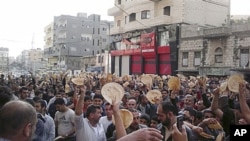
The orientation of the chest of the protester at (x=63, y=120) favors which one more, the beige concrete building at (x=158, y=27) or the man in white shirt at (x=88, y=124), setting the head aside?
the man in white shirt

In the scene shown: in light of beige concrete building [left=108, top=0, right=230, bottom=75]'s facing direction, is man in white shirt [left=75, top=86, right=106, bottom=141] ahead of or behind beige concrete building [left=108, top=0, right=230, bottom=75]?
ahead

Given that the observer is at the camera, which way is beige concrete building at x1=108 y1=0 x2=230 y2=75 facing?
facing the viewer and to the left of the viewer

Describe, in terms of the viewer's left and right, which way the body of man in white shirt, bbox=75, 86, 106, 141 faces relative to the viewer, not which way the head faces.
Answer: facing the viewer and to the right of the viewer

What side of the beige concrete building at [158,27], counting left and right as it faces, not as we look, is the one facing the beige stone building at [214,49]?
left

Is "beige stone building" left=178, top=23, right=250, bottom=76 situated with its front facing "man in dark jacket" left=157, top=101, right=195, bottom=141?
yes

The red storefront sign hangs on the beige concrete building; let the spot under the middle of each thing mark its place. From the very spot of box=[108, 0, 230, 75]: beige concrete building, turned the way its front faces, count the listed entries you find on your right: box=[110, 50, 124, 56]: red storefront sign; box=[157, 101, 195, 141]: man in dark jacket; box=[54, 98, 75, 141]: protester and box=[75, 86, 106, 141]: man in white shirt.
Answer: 1

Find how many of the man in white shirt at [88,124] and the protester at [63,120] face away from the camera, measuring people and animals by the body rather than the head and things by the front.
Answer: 0

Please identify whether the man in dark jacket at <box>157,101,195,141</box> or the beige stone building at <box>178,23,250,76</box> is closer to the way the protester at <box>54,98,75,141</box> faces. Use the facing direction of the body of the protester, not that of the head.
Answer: the man in dark jacket

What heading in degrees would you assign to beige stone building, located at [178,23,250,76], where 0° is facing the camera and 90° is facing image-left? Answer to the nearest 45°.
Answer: approximately 0°
